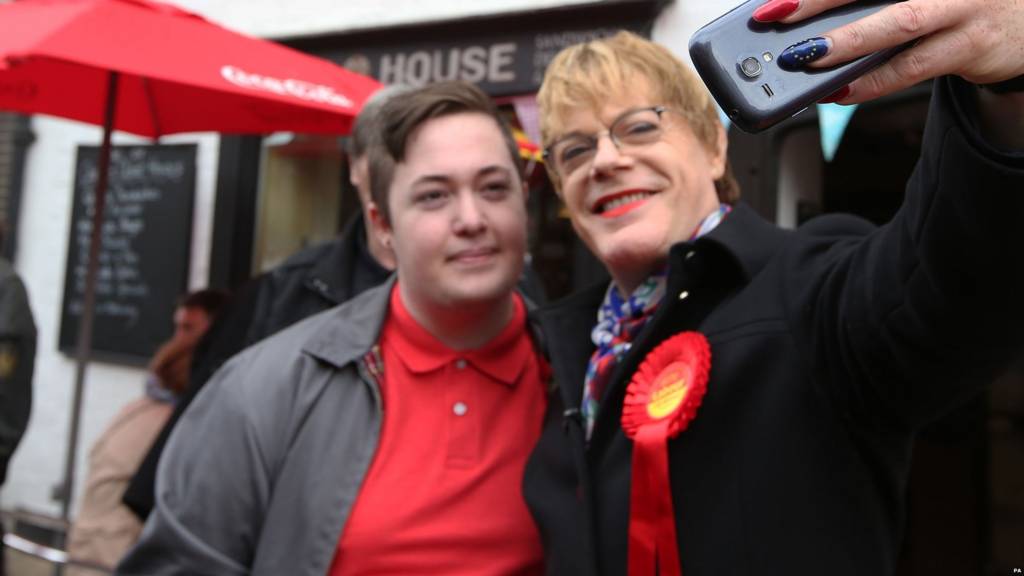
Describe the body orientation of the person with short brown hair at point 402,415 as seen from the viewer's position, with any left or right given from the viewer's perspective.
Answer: facing the viewer and to the right of the viewer

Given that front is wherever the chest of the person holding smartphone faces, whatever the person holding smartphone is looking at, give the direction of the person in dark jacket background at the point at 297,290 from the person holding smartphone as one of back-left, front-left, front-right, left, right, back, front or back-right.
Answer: right

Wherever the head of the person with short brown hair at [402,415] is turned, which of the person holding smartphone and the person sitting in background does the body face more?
the person holding smartphone

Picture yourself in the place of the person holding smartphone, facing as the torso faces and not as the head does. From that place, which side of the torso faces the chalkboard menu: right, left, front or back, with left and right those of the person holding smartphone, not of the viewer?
right

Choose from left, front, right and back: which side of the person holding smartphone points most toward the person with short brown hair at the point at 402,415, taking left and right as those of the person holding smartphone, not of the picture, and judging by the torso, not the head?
right

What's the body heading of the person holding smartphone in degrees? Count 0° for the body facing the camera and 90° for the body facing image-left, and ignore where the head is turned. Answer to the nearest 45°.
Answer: approximately 45°

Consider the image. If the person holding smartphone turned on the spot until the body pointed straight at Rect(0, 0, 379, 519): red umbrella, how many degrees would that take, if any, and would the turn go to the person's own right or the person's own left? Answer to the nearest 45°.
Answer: approximately 90° to the person's own right

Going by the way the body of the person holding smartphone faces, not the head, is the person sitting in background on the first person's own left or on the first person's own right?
on the first person's own right

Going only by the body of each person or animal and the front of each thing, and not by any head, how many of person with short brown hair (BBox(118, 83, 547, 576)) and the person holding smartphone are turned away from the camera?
0

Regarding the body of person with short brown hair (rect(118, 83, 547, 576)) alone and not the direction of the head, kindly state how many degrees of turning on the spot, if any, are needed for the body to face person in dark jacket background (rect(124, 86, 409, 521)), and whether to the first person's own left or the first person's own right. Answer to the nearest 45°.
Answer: approximately 135° to the first person's own left
